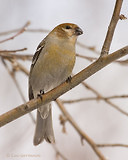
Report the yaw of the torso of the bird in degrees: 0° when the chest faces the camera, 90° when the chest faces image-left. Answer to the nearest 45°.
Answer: approximately 315°
